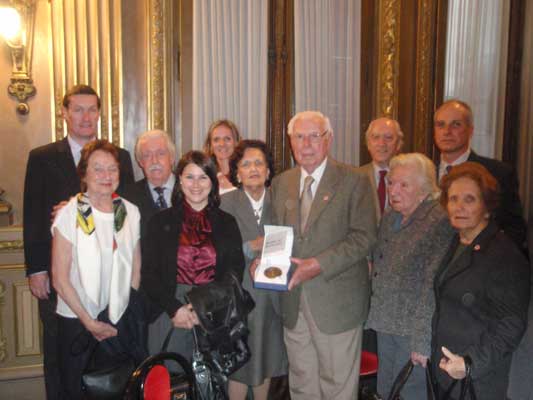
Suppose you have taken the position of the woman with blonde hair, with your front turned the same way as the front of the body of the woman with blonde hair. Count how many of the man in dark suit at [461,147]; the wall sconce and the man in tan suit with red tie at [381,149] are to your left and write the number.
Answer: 2

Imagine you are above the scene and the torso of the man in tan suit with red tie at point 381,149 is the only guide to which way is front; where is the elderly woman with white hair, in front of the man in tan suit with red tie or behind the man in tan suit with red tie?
in front

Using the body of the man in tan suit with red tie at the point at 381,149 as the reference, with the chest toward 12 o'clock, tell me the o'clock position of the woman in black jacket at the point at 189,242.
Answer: The woman in black jacket is roughly at 1 o'clock from the man in tan suit with red tie.

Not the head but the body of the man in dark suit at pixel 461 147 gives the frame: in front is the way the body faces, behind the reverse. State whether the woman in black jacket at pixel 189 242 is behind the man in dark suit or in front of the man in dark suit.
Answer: in front

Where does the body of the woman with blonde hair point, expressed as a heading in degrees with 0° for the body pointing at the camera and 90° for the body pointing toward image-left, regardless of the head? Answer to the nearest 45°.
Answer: approximately 0°

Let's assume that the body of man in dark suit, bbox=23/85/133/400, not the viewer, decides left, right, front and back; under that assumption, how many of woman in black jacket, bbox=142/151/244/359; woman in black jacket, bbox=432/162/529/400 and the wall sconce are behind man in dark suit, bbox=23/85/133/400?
1
